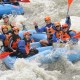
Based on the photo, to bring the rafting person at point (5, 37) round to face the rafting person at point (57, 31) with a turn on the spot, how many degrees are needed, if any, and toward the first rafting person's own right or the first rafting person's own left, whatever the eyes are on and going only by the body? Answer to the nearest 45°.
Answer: approximately 45° to the first rafting person's own left

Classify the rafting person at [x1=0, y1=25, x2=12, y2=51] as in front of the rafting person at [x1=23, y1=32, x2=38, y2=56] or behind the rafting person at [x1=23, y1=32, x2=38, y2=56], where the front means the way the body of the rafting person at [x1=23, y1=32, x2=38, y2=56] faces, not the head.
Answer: behind

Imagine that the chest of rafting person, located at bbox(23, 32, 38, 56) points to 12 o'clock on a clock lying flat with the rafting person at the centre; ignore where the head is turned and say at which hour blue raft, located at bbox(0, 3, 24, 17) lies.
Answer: The blue raft is roughly at 7 o'clock from the rafting person.

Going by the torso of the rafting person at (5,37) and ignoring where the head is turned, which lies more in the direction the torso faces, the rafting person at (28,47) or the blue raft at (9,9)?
the rafting person

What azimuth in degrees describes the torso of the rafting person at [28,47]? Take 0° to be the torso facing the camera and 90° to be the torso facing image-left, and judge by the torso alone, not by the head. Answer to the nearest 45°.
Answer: approximately 315°

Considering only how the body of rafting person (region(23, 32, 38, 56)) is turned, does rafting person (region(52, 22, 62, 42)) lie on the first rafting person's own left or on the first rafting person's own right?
on the first rafting person's own left
